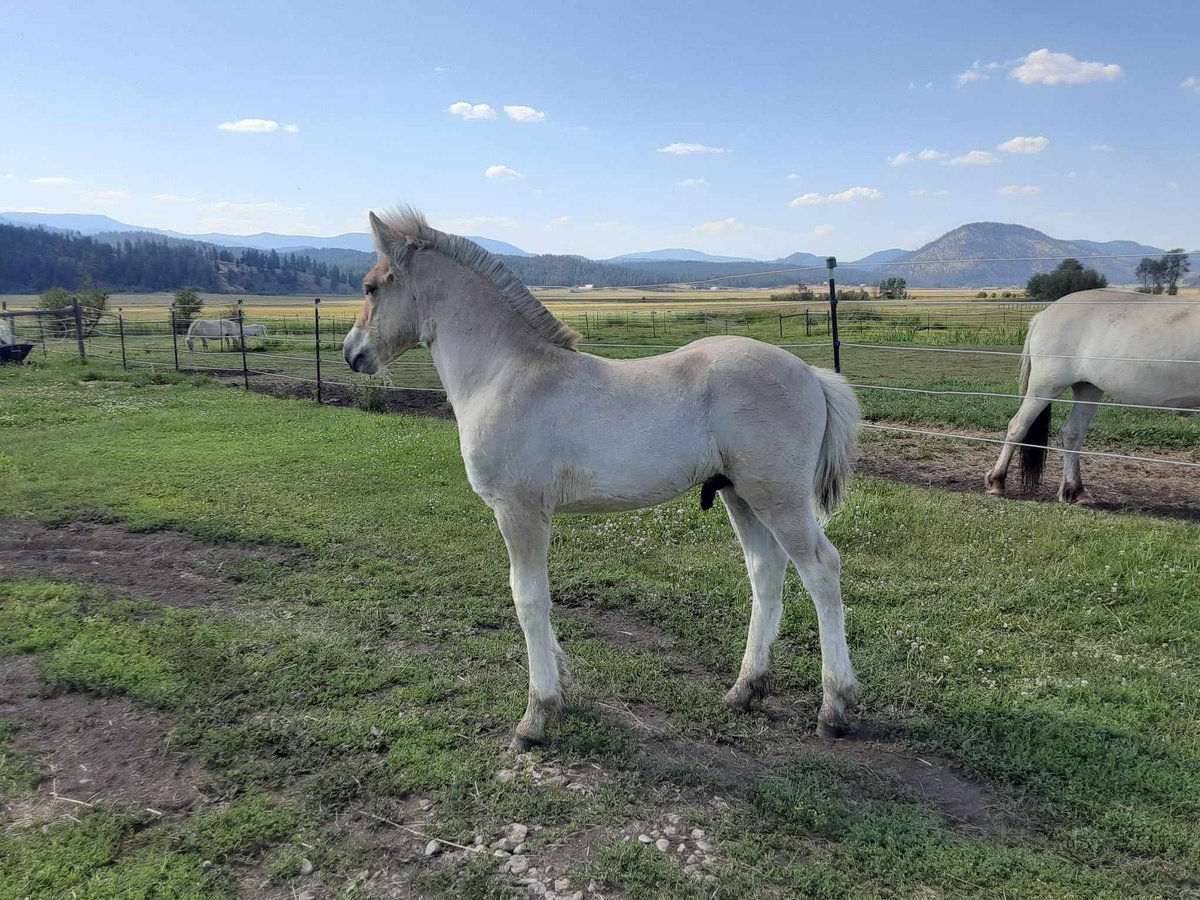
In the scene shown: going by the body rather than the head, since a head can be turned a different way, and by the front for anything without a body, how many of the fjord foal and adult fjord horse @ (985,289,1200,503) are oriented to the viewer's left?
1

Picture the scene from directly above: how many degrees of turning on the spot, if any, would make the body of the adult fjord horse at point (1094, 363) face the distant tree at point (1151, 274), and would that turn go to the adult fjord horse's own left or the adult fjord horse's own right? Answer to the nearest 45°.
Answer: approximately 90° to the adult fjord horse's own left

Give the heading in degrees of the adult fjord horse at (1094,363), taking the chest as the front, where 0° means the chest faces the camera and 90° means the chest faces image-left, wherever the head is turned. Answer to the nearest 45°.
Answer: approximately 270°

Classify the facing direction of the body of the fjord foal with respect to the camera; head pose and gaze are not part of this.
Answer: to the viewer's left

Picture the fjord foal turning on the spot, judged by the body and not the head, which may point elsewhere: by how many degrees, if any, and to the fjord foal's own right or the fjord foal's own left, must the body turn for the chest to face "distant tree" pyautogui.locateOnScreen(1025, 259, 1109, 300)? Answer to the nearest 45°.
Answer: approximately 135° to the fjord foal's own right

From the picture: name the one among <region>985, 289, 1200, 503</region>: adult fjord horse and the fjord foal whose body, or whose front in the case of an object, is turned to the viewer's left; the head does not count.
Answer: the fjord foal

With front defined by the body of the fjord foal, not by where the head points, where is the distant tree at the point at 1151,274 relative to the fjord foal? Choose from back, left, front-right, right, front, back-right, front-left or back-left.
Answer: back-right
